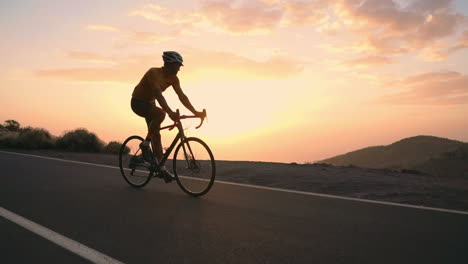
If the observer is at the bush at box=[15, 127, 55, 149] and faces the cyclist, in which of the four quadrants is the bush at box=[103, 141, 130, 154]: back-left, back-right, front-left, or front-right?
front-left

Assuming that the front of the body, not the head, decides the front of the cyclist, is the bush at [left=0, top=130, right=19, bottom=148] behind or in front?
behind

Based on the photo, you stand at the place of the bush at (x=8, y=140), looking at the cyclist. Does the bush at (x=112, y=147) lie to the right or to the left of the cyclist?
left

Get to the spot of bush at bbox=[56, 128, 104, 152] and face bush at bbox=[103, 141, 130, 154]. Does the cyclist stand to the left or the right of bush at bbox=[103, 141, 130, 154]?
right

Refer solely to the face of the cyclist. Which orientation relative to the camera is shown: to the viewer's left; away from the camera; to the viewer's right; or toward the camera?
to the viewer's right

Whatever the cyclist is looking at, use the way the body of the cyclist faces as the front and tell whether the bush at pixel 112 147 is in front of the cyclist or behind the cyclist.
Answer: behind

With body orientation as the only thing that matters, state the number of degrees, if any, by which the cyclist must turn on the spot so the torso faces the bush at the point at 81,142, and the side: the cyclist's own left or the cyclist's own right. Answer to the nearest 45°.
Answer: approximately 135° to the cyclist's own left

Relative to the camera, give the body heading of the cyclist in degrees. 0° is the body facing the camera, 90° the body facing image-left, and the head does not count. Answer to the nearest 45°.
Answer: approximately 315°
